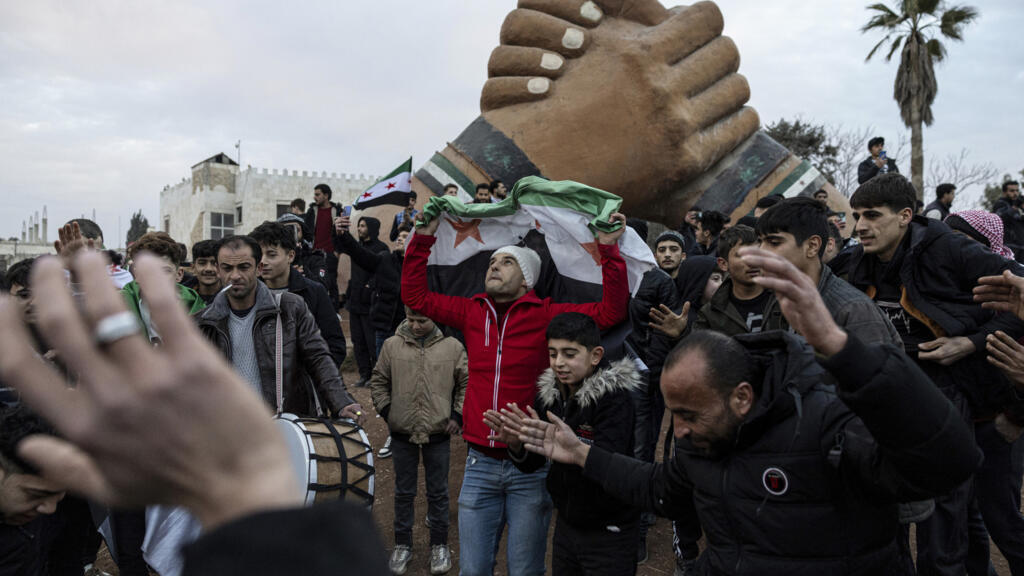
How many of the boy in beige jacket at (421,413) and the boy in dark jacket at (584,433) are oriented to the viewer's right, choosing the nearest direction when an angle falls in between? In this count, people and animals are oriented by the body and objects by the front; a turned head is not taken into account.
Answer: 0

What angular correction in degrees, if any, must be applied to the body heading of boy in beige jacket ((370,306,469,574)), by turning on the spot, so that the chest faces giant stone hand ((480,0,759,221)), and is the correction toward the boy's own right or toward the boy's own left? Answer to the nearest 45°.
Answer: approximately 135° to the boy's own left

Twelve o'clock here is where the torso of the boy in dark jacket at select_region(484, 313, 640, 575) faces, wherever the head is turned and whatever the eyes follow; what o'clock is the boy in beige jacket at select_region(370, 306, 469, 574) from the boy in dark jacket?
The boy in beige jacket is roughly at 3 o'clock from the boy in dark jacket.

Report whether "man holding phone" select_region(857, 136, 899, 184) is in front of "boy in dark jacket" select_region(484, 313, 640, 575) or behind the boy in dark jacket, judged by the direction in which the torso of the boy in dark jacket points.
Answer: behind

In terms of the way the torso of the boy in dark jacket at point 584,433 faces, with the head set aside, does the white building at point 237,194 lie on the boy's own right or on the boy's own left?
on the boy's own right

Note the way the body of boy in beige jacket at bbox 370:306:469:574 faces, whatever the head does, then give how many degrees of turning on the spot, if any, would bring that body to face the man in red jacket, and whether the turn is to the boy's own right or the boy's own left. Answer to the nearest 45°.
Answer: approximately 45° to the boy's own left

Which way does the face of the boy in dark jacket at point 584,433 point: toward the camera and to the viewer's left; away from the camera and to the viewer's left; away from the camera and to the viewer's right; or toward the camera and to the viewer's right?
toward the camera and to the viewer's left

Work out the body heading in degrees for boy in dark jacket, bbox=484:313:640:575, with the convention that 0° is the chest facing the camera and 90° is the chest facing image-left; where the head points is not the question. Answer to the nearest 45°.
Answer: approximately 45°

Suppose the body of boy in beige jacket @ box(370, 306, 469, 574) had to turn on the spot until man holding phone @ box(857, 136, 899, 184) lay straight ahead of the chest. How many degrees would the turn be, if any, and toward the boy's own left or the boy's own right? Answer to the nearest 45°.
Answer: approximately 135° to the boy's own left
